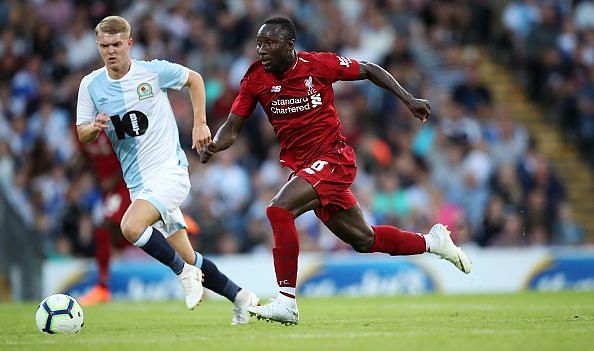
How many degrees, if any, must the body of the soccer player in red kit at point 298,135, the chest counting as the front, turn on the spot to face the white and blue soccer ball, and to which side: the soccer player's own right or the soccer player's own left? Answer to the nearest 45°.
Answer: approximately 45° to the soccer player's own right

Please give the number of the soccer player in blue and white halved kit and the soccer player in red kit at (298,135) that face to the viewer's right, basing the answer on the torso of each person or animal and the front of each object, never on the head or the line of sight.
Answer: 0

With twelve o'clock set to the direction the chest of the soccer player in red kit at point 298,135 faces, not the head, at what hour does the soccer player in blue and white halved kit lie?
The soccer player in blue and white halved kit is roughly at 2 o'clock from the soccer player in red kit.

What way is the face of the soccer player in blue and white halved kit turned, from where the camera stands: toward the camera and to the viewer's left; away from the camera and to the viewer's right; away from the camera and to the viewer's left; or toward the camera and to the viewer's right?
toward the camera and to the viewer's left

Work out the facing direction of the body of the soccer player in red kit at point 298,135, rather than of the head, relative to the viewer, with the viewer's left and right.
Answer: facing the viewer and to the left of the viewer
